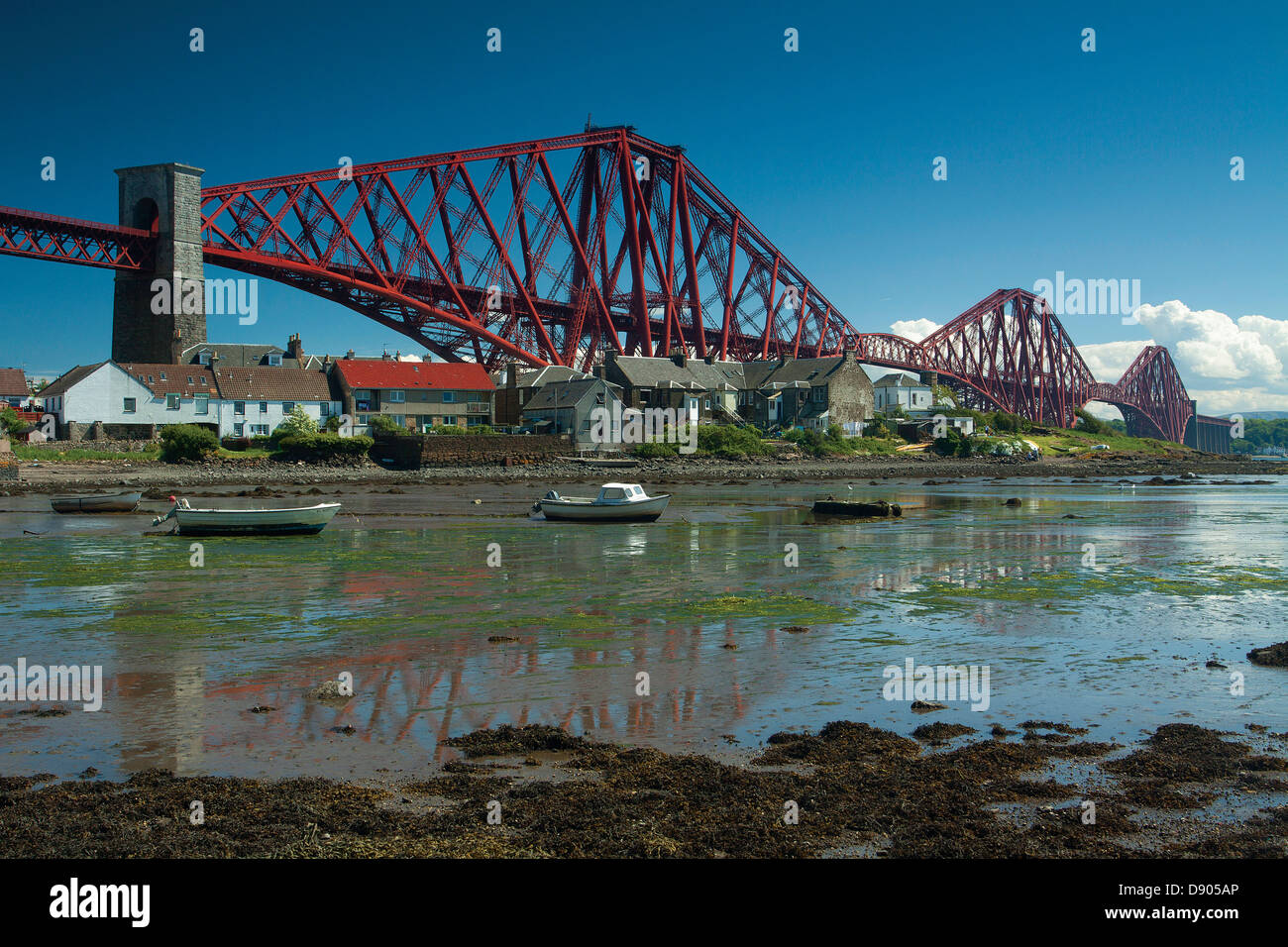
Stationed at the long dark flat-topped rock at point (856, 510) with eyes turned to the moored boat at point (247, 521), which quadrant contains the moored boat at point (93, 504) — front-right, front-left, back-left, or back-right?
front-right

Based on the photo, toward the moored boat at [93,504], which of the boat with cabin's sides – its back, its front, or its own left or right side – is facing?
back

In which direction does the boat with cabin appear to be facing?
to the viewer's right

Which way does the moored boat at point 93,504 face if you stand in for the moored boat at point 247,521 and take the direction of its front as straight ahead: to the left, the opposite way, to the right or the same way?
the same way
